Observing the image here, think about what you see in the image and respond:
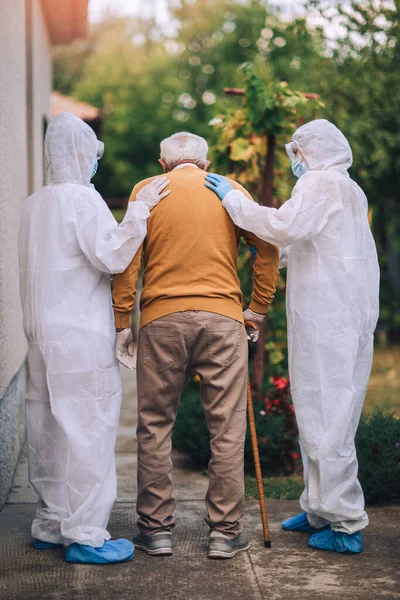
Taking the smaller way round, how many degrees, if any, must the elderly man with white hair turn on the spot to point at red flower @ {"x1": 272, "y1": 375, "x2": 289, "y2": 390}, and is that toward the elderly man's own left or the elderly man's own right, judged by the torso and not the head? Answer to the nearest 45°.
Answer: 0° — they already face it

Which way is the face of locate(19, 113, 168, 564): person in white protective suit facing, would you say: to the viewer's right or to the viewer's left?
to the viewer's right

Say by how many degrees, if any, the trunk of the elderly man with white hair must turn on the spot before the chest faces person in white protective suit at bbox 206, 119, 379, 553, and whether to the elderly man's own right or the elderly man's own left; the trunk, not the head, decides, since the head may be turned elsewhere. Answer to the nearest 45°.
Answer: approximately 90° to the elderly man's own right

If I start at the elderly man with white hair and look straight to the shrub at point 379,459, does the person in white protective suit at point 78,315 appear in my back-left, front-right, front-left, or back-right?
back-left

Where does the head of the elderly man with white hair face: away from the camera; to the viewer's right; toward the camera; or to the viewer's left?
away from the camera

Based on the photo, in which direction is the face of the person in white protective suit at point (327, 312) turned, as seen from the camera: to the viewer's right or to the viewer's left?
to the viewer's left

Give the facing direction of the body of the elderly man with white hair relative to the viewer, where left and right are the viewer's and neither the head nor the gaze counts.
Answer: facing away from the viewer
